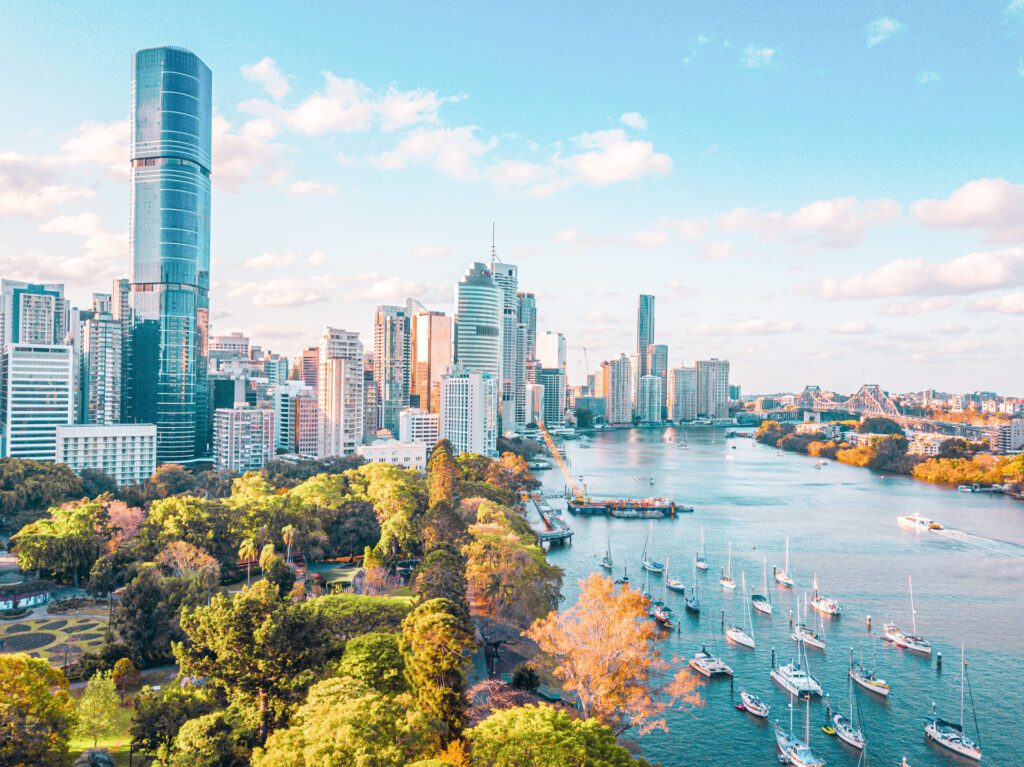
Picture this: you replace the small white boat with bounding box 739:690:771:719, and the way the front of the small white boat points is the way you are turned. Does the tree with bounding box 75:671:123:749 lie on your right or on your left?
on your left

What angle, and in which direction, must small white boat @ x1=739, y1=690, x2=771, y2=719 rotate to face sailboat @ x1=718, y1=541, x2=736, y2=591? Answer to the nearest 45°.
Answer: approximately 45° to its right

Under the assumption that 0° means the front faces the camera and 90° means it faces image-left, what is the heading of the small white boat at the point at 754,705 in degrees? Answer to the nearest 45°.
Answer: approximately 135°

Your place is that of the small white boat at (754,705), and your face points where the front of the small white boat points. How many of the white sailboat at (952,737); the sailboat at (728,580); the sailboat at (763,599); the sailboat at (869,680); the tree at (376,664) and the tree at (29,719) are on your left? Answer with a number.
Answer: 2

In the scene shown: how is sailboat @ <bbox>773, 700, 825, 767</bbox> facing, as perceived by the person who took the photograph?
facing away from the viewer and to the left of the viewer

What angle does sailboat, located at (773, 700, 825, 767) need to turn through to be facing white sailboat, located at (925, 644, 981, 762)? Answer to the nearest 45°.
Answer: approximately 90° to its right

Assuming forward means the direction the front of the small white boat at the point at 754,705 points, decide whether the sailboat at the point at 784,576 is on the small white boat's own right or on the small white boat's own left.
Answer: on the small white boat's own right

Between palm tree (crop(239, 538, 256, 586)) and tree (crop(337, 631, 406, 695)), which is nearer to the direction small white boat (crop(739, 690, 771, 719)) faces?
the palm tree

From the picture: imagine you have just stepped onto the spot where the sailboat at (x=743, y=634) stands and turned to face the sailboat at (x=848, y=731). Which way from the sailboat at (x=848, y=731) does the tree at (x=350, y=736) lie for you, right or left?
right

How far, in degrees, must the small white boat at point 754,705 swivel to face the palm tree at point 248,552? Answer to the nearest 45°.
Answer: approximately 45° to its left

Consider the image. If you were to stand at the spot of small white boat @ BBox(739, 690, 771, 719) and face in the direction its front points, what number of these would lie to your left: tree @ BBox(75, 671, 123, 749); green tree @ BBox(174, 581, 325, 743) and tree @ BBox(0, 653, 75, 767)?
3
